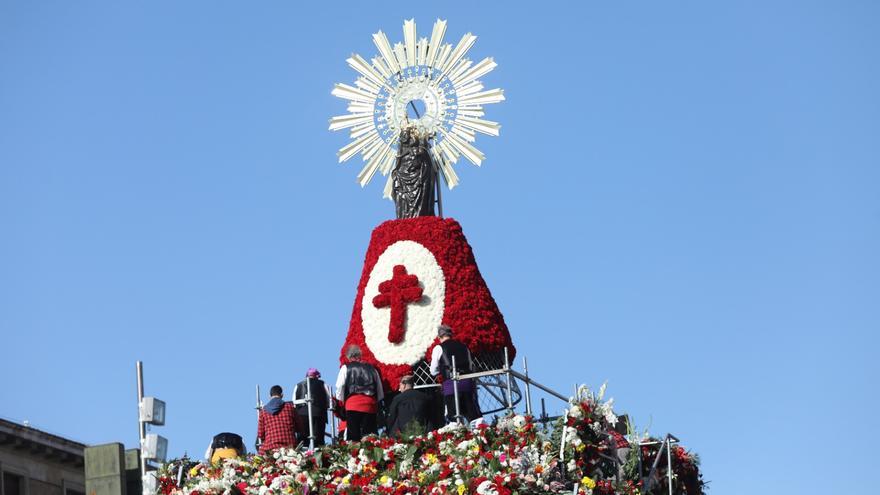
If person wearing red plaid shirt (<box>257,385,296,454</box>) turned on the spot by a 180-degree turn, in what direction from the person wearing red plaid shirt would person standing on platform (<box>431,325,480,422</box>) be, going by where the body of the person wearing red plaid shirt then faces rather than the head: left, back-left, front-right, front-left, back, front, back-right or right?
left

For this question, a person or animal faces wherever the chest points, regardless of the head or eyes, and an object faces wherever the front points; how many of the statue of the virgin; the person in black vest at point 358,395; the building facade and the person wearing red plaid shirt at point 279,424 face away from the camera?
2

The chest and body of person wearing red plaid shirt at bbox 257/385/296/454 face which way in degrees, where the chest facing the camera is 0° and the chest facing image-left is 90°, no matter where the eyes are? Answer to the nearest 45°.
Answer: approximately 180°

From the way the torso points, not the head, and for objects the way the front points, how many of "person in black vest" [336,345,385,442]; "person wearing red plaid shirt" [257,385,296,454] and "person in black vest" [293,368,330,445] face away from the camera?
3

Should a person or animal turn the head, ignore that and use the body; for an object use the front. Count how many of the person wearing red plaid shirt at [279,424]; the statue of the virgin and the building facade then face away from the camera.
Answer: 1

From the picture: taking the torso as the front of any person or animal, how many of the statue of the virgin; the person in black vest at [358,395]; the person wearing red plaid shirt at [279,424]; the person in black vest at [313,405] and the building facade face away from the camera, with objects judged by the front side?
3

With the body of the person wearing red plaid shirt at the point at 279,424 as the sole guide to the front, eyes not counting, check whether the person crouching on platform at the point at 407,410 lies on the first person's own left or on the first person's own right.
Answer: on the first person's own right

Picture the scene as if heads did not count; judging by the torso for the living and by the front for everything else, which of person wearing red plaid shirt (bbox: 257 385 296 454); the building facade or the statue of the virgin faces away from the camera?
the person wearing red plaid shirt

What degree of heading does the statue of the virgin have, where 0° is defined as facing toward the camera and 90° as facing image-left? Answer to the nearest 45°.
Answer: approximately 45°

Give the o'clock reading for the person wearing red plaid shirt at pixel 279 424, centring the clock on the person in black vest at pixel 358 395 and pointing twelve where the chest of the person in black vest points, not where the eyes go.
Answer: The person wearing red plaid shirt is roughly at 9 o'clock from the person in black vest.

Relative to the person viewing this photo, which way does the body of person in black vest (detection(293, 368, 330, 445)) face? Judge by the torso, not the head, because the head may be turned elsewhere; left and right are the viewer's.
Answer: facing away from the viewer

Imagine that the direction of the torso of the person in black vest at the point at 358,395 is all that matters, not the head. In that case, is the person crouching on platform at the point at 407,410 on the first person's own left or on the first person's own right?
on the first person's own right

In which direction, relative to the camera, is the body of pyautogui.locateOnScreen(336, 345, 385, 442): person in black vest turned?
away from the camera

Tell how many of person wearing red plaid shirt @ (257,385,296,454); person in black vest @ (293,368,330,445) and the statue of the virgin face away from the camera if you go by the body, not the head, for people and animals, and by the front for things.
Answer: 2

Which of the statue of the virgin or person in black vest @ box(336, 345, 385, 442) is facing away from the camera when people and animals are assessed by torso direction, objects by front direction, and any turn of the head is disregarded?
the person in black vest
